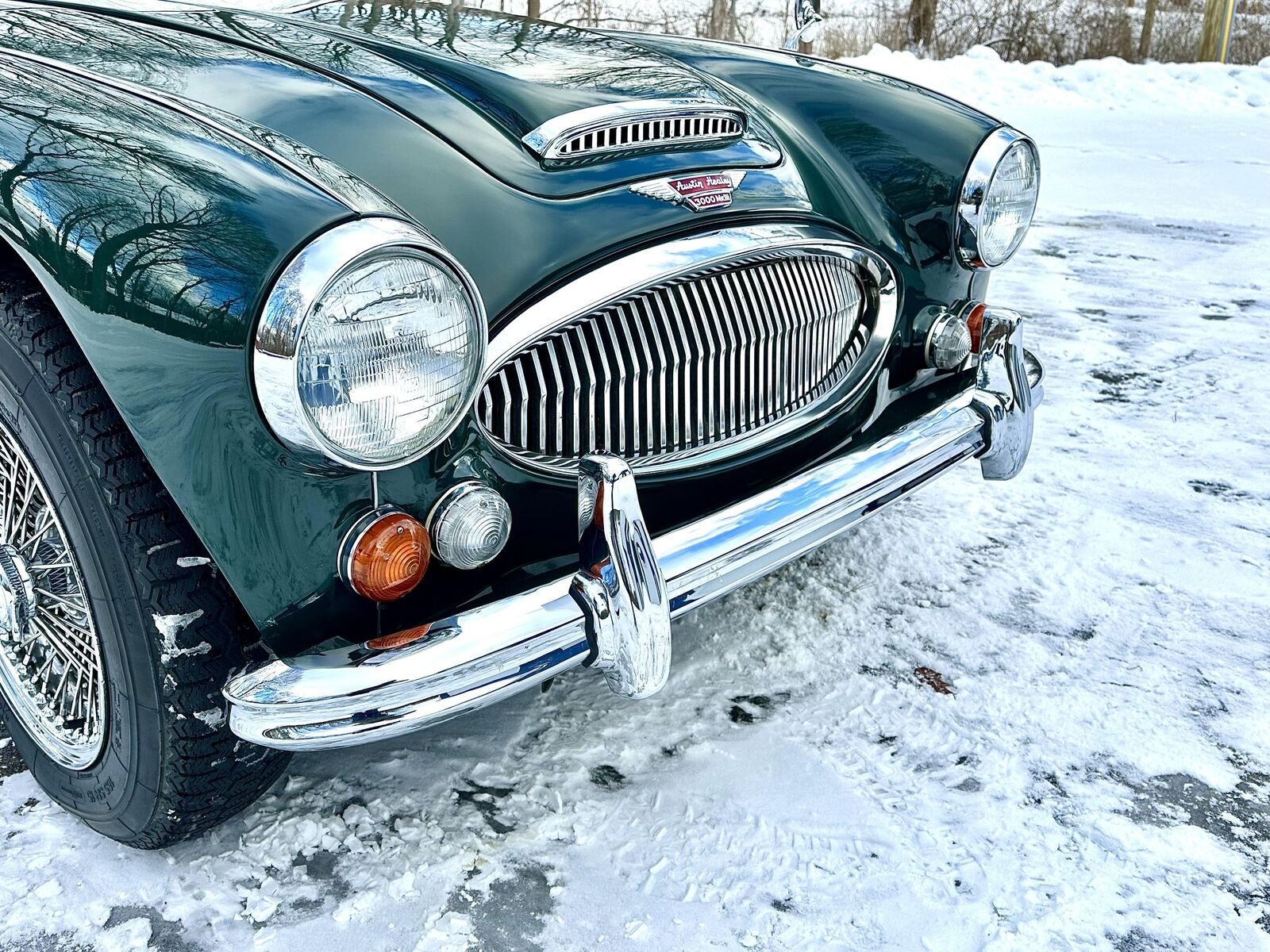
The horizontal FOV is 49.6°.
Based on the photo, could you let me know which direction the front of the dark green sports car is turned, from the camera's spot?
facing the viewer and to the right of the viewer
